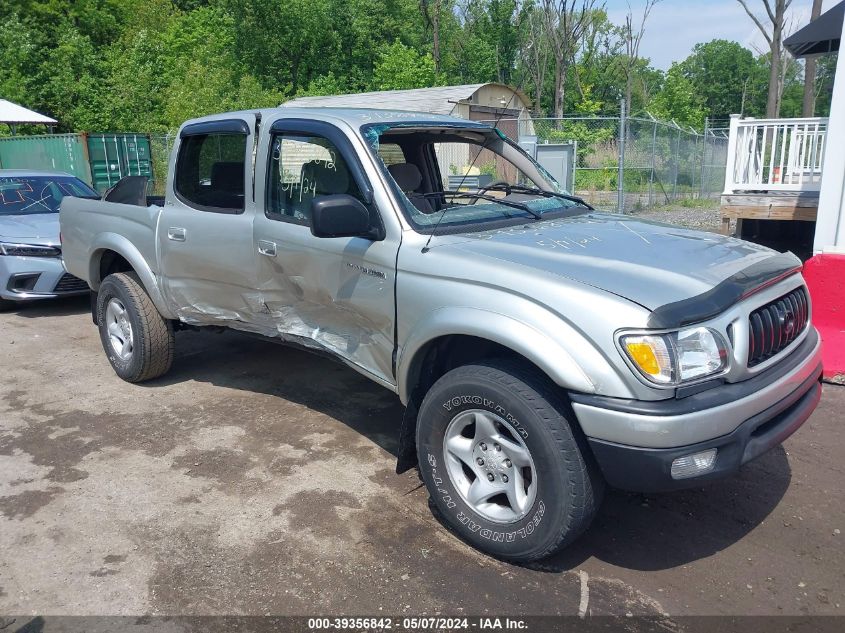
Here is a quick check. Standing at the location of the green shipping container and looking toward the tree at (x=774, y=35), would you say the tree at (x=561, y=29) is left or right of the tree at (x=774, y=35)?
left

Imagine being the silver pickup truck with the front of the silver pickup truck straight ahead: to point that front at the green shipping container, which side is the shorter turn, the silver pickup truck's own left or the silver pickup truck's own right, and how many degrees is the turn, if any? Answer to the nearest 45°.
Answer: approximately 180°

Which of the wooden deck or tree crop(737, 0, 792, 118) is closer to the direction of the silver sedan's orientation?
the wooden deck

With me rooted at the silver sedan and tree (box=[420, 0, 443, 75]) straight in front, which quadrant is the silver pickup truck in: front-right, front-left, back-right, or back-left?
back-right

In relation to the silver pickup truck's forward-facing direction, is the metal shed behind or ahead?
behind

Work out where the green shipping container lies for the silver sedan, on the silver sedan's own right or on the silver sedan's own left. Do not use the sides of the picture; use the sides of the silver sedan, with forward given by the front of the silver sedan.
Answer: on the silver sedan's own left

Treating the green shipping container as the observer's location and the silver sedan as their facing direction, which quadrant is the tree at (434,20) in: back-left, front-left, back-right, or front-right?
back-left

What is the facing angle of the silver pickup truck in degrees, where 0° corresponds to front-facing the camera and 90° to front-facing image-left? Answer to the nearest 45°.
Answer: approximately 315°

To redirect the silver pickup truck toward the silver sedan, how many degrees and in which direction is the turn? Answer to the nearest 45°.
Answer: approximately 180°

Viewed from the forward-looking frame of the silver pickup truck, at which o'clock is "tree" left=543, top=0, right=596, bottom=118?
The tree is roughly at 8 o'clock from the silver pickup truck.
